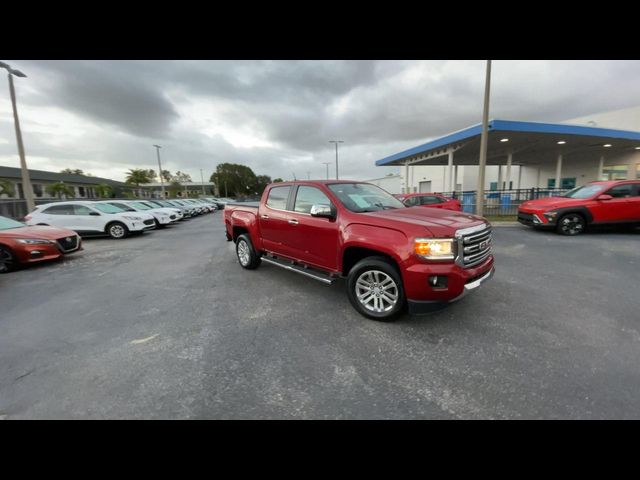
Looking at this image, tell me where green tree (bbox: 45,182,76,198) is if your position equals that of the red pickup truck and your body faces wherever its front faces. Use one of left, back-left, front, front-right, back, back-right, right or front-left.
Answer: back

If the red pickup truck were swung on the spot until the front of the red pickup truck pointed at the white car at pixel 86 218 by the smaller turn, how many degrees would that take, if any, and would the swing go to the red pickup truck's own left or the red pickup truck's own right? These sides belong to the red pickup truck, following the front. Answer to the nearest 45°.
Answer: approximately 180°

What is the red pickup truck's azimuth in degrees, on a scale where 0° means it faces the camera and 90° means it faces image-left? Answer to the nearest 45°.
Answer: approximately 315°

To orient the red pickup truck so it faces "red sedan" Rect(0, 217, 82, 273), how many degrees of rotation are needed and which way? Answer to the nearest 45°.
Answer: approximately 135° to its right

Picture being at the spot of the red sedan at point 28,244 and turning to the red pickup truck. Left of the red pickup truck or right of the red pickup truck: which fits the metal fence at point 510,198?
left

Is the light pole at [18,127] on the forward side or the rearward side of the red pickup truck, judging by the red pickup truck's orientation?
on the rearward side

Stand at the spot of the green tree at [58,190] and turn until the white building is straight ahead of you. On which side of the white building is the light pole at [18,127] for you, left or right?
right
